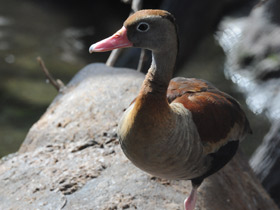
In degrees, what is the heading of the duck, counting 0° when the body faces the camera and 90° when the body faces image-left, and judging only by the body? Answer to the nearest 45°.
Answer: approximately 45°

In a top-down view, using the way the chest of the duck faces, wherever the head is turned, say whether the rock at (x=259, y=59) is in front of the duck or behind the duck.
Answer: behind
